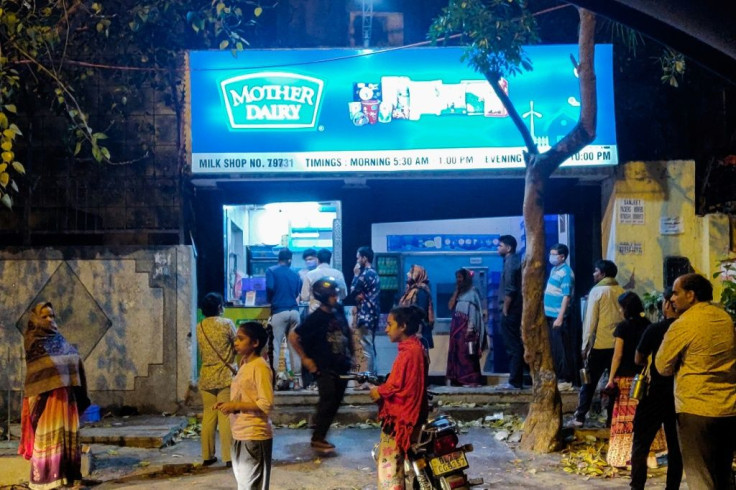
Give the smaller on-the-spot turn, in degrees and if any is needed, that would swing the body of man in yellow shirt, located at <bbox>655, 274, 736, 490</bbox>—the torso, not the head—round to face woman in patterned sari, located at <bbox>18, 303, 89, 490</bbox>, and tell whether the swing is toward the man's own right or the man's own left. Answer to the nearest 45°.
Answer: approximately 45° to the man's own left

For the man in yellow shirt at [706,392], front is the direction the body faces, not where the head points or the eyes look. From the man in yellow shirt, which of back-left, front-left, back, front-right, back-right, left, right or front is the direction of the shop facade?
front

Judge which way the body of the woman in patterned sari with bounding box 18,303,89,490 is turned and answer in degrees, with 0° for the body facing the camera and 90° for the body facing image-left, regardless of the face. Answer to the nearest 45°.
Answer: approximately 315°

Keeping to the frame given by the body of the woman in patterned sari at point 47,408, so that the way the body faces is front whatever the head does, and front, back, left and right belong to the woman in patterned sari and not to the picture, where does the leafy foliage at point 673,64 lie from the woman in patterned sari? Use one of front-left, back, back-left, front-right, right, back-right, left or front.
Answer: front-left

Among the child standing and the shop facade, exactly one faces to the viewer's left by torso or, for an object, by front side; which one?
the child standing

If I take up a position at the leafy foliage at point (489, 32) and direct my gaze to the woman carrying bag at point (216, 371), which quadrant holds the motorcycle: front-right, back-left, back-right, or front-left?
front-left

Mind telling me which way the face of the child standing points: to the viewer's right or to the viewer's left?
to the viewer's left

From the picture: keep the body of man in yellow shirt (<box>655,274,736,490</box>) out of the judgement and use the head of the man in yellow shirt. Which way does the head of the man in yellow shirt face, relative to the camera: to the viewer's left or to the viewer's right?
to the viewer's left

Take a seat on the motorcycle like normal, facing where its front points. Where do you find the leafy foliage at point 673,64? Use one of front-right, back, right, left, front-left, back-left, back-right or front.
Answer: right

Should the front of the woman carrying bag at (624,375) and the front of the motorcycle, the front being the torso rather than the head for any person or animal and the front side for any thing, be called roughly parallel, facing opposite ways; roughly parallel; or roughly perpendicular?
roughly parallel

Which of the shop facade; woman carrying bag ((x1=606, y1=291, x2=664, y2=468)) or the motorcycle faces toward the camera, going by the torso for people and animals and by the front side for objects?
the shop facade

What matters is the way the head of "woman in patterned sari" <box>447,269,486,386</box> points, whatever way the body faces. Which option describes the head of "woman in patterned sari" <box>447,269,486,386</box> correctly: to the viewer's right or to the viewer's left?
to the viewer's left

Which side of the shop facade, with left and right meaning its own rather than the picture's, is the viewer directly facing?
front

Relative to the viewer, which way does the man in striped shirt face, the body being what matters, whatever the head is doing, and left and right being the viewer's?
facing the viewer and to the left of the viewer
